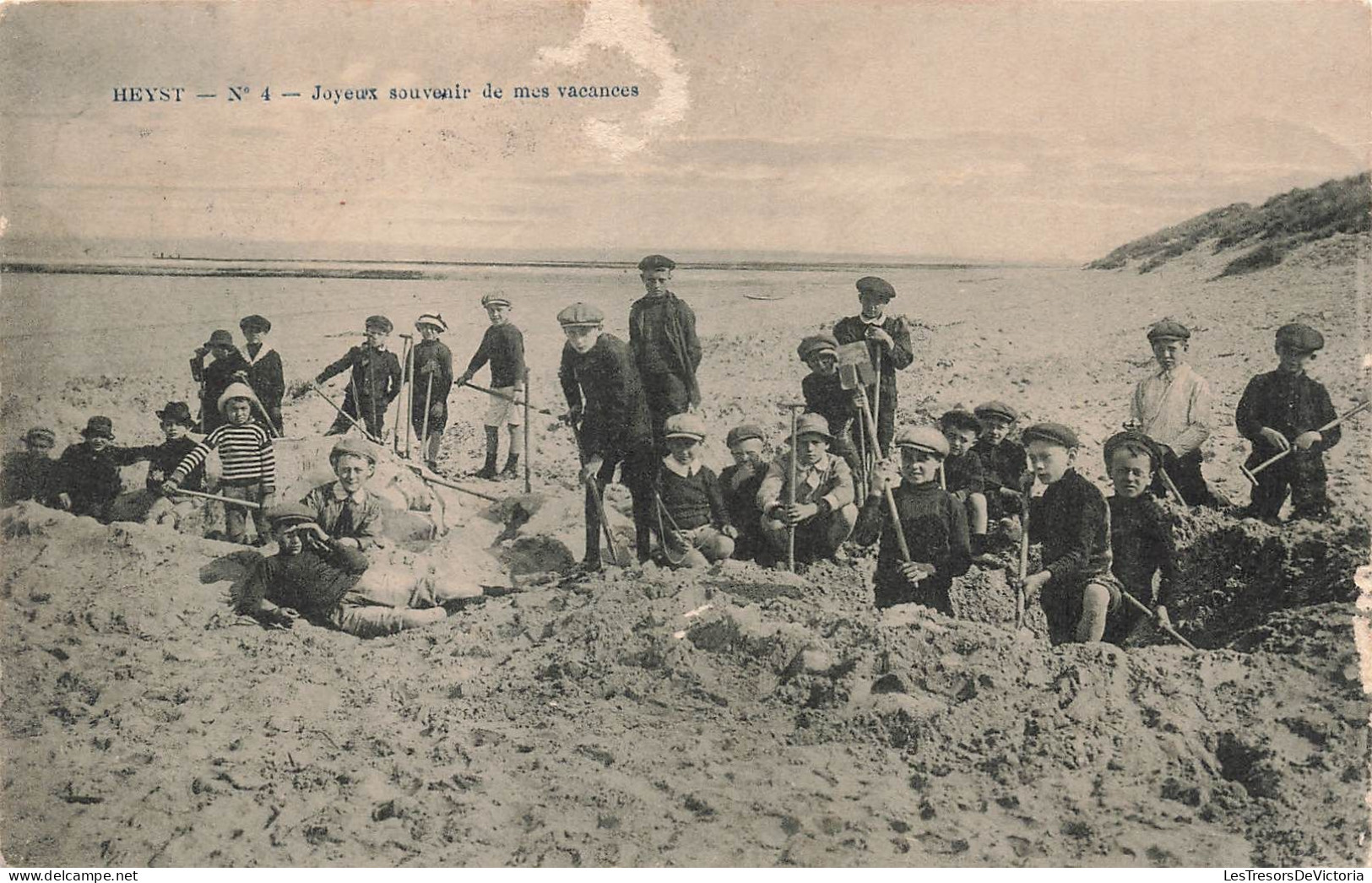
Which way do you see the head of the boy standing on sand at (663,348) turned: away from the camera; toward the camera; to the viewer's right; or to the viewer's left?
toward the camera

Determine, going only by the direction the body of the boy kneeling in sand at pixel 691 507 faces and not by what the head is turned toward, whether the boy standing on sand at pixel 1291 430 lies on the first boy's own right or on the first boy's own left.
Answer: on the first boy's own left

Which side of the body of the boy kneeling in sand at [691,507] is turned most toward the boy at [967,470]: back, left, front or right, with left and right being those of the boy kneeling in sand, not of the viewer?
left

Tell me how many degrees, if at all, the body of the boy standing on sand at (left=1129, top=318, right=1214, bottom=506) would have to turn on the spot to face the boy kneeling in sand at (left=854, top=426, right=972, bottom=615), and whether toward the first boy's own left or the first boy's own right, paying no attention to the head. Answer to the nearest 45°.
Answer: approximately 45° to the first boy's own right

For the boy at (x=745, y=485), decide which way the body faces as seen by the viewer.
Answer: toward the camera

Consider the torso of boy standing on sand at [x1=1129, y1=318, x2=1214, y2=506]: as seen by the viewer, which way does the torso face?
toward the camera

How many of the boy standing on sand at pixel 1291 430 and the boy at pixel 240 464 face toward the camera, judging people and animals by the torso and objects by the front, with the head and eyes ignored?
2

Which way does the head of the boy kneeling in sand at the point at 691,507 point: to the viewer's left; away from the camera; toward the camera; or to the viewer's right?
toward the camera

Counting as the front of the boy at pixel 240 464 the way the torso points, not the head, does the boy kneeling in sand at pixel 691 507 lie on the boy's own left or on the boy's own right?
on the boy's own left

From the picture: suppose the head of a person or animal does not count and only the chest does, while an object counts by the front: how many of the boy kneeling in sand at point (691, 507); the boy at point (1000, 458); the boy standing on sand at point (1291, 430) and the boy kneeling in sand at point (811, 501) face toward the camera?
4

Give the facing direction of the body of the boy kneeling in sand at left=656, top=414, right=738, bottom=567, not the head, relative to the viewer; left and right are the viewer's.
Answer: facing the viewer

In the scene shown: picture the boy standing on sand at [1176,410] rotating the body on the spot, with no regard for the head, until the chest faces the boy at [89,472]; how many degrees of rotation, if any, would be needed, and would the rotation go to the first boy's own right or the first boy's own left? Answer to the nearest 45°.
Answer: approximately 90° to the first boy's own right
